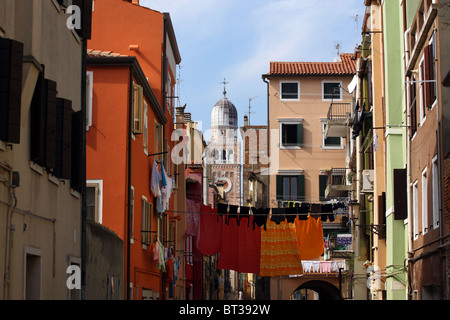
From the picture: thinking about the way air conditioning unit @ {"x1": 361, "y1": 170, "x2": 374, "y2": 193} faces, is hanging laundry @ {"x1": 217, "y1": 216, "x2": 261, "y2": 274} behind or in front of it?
in front

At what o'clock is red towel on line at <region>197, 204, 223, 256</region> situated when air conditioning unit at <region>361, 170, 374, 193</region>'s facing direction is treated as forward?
The red towel on line is roughly at 12 o'clock from the air conditioning unit.

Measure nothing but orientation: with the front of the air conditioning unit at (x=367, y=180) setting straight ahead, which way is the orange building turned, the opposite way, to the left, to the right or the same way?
the opposite way

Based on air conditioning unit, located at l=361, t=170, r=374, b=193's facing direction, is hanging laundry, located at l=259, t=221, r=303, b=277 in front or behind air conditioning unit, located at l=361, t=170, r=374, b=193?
in front

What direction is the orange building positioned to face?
to the viewer's right

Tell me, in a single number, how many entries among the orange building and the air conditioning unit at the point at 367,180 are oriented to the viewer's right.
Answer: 1

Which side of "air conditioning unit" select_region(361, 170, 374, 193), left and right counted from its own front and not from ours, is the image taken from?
left

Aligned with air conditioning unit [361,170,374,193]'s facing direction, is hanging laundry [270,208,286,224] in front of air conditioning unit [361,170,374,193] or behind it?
in front
